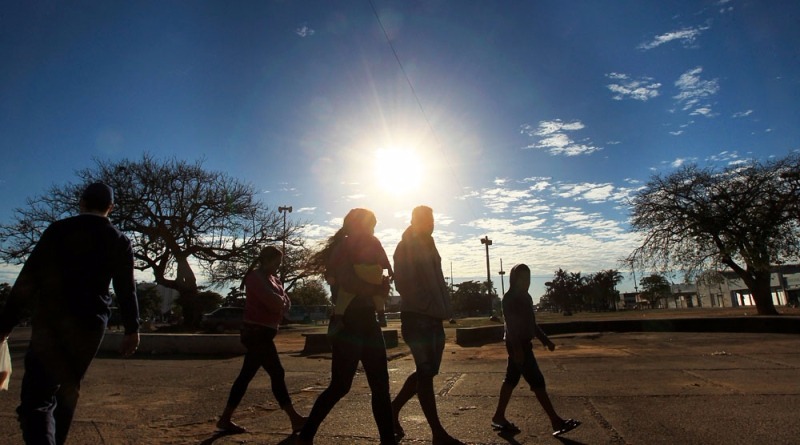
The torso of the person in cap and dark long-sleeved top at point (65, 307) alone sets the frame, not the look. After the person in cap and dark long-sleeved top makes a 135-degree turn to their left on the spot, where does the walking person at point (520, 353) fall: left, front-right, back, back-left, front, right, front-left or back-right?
back

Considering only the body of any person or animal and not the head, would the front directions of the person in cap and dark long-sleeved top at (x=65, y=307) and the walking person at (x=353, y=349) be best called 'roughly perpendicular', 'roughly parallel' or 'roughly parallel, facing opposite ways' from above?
roughly perpendicular

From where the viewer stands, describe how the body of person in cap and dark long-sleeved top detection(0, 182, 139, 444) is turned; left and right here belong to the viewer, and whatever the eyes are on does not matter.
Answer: facing away from the viewer and to the right of the viewer

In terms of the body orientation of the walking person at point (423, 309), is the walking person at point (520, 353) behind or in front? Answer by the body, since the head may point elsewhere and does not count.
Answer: in front

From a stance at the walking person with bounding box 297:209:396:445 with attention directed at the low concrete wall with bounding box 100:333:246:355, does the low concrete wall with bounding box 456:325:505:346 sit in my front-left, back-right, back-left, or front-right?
front-right

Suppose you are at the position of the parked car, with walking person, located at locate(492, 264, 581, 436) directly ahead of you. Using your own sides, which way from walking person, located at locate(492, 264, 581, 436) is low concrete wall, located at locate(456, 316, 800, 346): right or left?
left

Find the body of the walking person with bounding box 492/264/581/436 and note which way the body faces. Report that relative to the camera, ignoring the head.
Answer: to the viewer's right

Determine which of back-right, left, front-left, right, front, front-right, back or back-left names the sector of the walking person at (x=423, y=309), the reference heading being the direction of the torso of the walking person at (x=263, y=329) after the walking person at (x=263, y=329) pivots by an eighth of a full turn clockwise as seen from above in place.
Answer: front
